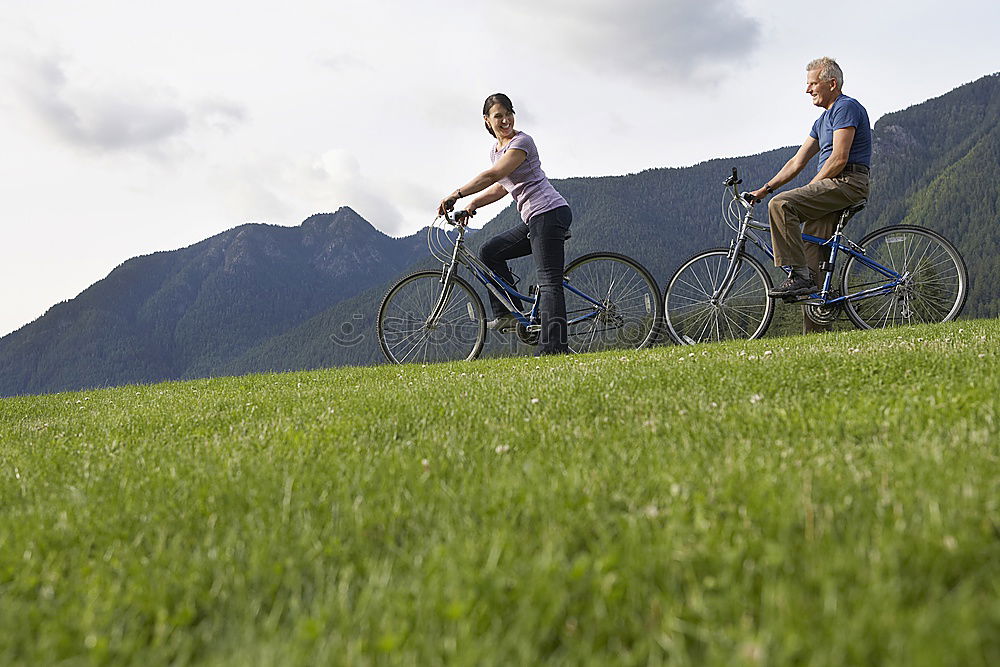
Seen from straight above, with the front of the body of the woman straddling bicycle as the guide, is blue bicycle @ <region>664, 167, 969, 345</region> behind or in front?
behind

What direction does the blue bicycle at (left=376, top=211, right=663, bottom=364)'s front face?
to the viewer's left

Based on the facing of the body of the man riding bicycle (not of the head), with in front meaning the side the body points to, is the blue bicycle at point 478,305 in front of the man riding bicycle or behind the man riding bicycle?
in front

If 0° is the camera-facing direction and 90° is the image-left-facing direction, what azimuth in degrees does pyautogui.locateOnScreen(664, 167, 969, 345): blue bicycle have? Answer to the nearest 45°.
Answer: approximately 90°

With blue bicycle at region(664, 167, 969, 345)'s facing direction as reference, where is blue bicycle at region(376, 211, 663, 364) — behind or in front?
in front

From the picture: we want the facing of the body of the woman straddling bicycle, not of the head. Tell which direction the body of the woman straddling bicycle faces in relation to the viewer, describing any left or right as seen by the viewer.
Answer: facing to the left of the viewer

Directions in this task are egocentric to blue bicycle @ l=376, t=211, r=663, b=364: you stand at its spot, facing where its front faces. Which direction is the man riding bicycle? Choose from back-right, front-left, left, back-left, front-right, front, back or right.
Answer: back

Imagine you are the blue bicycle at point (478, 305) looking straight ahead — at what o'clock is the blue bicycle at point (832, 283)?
the blue bicycle at point (832, 283) is roughly at 6 o'clock from the blue bicycle at point (478, 305).

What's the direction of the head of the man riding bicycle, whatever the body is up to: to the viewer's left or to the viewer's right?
to the viewer's left

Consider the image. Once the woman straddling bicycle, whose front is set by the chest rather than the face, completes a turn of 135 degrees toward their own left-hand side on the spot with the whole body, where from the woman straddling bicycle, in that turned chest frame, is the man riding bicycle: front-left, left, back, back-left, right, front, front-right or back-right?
front-left

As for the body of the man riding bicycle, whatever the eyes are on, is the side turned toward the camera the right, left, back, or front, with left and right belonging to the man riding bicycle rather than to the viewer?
left
